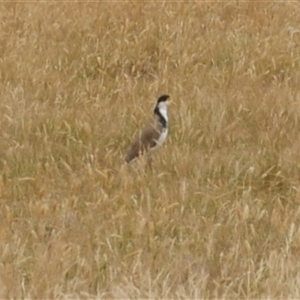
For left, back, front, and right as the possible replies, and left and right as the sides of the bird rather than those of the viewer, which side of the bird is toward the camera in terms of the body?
right
